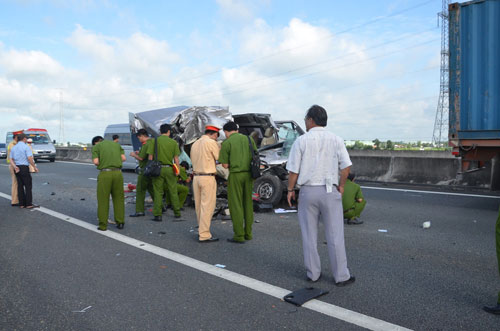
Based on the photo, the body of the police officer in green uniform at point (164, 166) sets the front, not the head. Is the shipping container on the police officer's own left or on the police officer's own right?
on the police officer's own right

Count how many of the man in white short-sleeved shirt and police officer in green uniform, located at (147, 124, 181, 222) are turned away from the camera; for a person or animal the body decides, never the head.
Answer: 2

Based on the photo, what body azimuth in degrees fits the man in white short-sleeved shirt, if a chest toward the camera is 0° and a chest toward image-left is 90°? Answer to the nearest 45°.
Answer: approximately 180°

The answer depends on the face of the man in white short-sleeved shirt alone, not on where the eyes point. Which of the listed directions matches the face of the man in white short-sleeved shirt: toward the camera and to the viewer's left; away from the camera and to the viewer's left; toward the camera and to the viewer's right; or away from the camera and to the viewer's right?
away from the camera and to the viewer's left

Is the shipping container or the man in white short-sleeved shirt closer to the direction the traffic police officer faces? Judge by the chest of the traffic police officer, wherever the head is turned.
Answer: the shipping container

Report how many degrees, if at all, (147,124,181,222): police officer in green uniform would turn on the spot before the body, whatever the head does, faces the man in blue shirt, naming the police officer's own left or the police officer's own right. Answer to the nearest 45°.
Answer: approximately 45° to the police officer's own left

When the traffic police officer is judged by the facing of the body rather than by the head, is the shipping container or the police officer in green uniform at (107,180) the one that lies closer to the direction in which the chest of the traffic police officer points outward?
the shipping container

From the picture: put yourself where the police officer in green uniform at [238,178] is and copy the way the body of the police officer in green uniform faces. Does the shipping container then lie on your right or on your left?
on your right

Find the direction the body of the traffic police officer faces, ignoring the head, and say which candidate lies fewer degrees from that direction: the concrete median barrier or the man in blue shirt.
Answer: the concrete median barrier

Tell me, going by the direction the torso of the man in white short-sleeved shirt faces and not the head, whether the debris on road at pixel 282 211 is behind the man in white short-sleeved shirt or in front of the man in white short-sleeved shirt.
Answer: in front

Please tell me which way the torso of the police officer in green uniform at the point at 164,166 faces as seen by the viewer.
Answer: away from the camera
